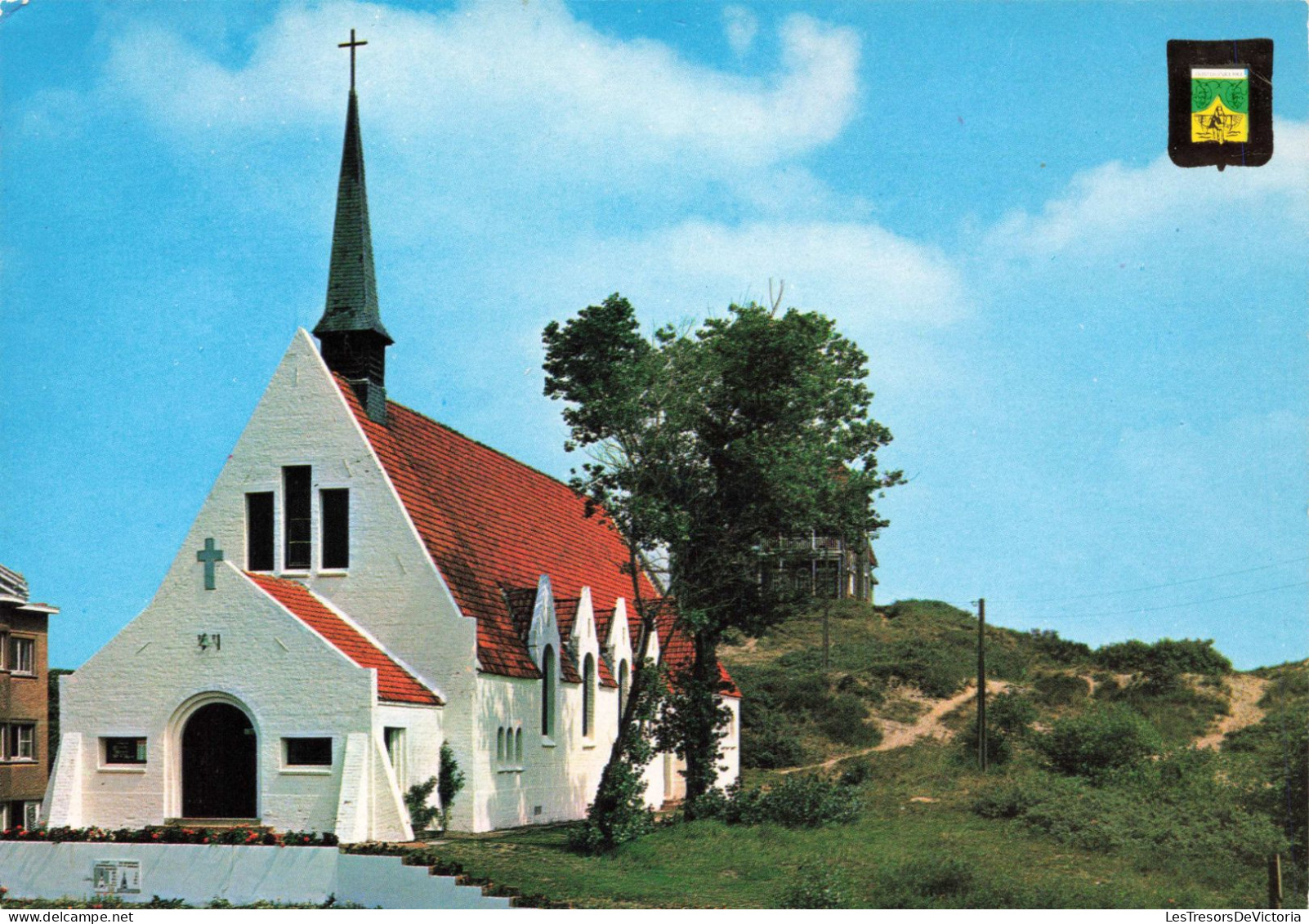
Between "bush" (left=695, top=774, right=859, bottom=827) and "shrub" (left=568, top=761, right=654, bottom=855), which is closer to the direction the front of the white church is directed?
the shrub

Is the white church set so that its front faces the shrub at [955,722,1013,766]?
no

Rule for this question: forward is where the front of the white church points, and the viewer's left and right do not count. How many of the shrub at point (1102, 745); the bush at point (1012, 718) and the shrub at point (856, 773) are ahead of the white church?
0

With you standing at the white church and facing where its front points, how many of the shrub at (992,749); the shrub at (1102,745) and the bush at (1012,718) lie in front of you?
0

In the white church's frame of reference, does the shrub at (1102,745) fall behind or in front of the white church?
behind

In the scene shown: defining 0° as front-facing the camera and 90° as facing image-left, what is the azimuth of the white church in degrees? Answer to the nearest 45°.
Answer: approximately 45°

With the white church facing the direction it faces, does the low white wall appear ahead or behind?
ahead

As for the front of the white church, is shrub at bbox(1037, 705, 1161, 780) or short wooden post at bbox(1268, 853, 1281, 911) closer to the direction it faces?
the short wooden post

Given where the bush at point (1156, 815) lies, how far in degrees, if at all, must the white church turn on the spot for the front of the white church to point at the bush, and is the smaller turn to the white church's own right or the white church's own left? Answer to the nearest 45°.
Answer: approximately 135° to the white church's own left

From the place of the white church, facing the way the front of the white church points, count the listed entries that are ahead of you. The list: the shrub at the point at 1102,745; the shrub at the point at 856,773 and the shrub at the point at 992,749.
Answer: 0

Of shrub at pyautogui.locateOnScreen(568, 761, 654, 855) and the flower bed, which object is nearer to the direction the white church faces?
the flower bed

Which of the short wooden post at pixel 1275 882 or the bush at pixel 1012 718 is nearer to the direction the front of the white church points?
the short wooden post

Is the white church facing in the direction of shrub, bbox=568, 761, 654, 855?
no

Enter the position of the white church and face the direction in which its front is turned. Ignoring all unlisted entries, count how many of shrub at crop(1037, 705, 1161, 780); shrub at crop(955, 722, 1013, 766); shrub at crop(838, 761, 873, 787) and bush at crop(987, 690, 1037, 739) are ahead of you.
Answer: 0
